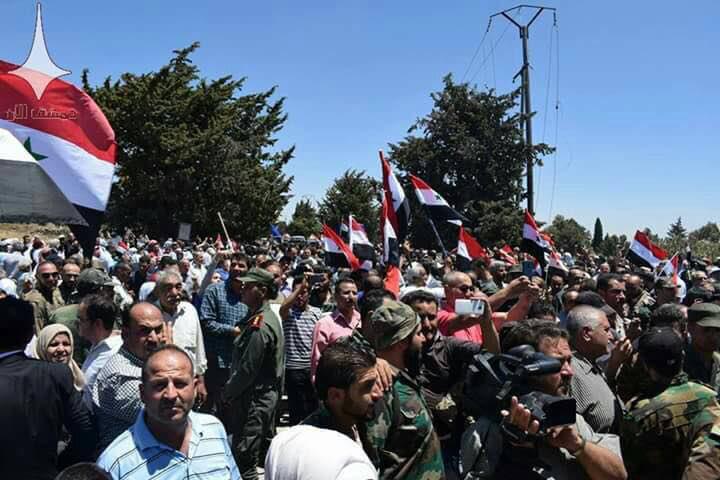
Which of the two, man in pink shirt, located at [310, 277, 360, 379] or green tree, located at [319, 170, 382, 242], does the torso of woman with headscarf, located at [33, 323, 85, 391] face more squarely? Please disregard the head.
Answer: the man in pink shirt

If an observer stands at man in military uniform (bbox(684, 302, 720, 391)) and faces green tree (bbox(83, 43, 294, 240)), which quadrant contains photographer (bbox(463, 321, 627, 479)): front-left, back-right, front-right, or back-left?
back-left

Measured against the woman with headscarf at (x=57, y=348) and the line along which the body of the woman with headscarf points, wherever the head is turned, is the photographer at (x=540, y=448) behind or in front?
in front

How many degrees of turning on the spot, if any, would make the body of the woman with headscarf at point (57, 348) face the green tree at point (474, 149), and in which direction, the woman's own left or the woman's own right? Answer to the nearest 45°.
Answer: approximately 90° to the woman's own left

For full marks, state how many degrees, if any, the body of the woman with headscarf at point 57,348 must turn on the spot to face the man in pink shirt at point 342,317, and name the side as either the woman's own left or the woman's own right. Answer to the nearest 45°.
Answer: approximately 90° to the woman's own left

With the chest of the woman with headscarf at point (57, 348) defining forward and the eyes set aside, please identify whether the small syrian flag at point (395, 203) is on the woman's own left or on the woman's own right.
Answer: on the woman's own left

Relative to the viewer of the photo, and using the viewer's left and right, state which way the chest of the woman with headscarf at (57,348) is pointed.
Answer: facing the viewer and to the right of the viewer

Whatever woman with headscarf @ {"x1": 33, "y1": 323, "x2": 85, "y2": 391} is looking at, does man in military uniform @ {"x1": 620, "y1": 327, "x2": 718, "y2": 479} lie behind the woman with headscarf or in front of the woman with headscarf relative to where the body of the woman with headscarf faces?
in front

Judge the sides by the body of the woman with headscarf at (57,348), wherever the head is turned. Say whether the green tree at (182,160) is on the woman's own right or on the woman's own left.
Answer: on the woman's own left

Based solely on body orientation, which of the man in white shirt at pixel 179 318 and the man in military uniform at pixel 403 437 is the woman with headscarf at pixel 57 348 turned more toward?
the man in military uniform

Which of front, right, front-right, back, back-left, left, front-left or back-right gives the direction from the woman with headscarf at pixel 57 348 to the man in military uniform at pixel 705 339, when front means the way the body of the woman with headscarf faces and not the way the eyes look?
front-left

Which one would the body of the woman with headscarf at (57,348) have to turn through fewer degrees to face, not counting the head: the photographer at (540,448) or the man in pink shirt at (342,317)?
the photographer

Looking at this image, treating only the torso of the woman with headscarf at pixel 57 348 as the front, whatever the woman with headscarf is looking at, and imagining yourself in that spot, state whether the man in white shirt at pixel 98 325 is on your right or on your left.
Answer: on your left
